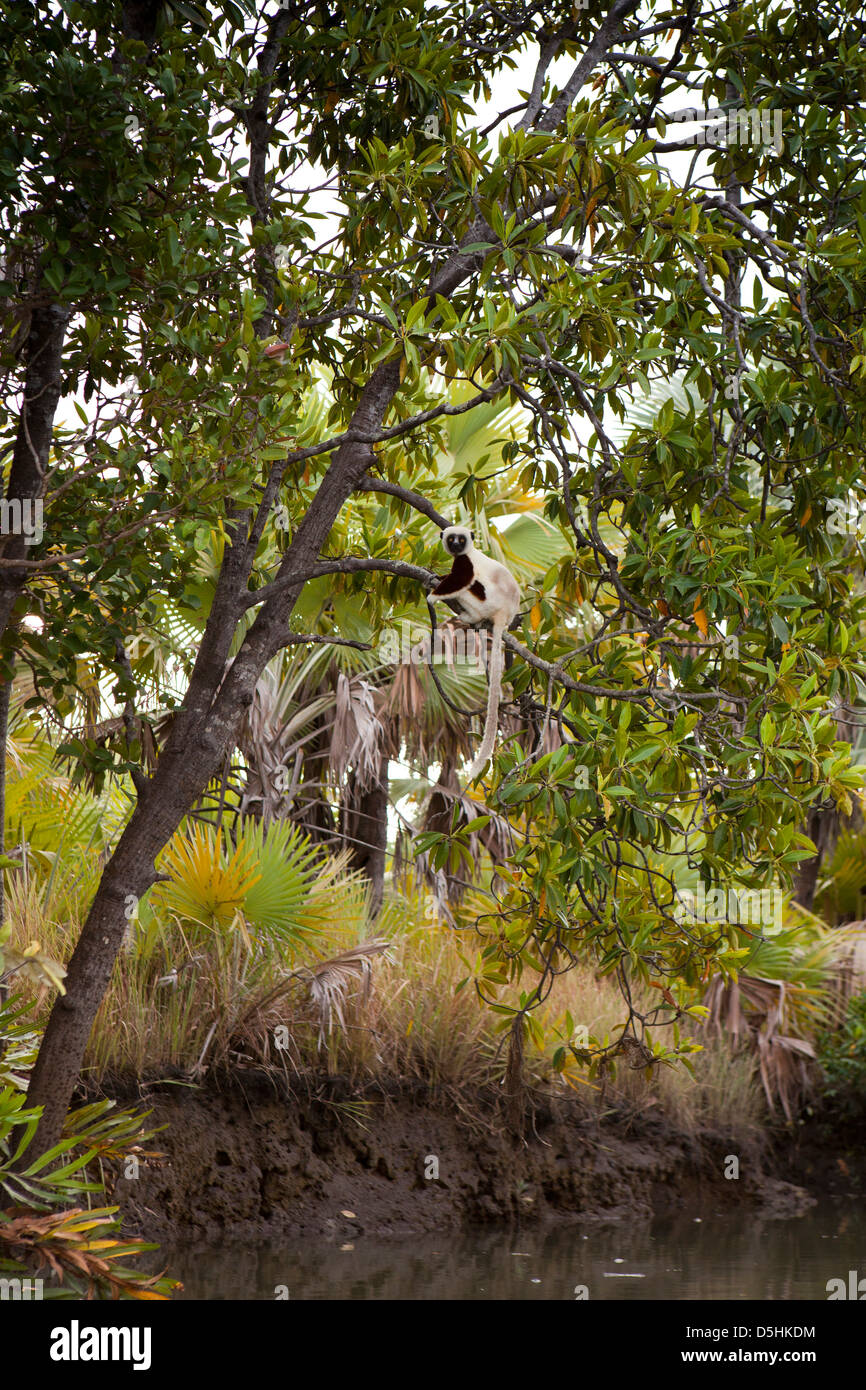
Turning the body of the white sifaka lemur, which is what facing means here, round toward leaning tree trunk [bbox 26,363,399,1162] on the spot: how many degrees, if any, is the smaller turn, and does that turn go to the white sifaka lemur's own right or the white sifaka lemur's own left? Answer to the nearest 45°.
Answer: approximately 45° to the white sifaka lemur's own right
